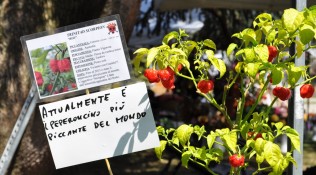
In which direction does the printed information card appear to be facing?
toward the camera

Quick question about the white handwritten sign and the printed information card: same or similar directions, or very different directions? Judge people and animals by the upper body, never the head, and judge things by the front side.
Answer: same or similar directions

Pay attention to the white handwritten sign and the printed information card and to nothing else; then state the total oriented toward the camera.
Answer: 2
